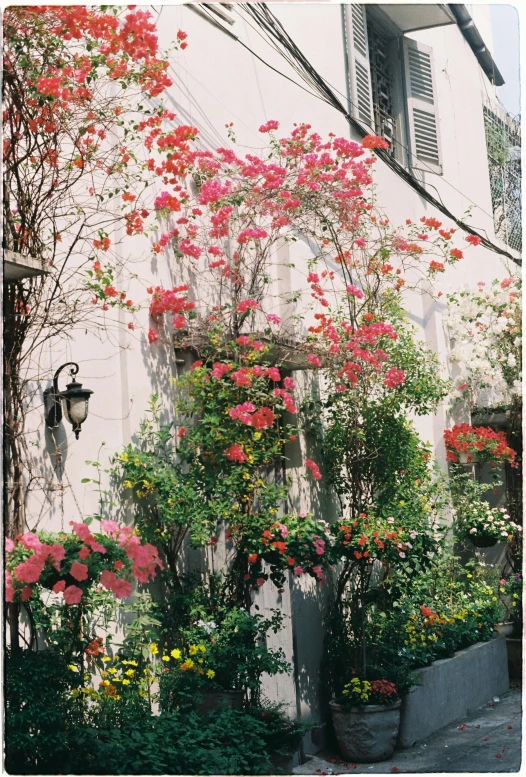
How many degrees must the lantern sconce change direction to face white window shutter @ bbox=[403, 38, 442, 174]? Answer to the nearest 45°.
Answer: approximately 90° to its left

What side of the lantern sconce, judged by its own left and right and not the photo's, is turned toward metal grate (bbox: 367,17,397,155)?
left

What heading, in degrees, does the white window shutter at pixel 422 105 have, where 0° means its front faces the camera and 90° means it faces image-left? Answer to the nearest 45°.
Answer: approximately 315°

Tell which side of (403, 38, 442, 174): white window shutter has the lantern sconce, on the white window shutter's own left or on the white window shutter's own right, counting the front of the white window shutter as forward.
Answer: on the white window shutter's own right

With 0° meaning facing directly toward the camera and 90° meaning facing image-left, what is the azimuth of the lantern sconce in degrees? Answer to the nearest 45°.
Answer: approximately 315°

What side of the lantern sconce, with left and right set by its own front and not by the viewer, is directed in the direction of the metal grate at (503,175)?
left

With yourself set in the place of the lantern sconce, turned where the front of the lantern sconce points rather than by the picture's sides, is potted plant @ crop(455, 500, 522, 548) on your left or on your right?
on your left
